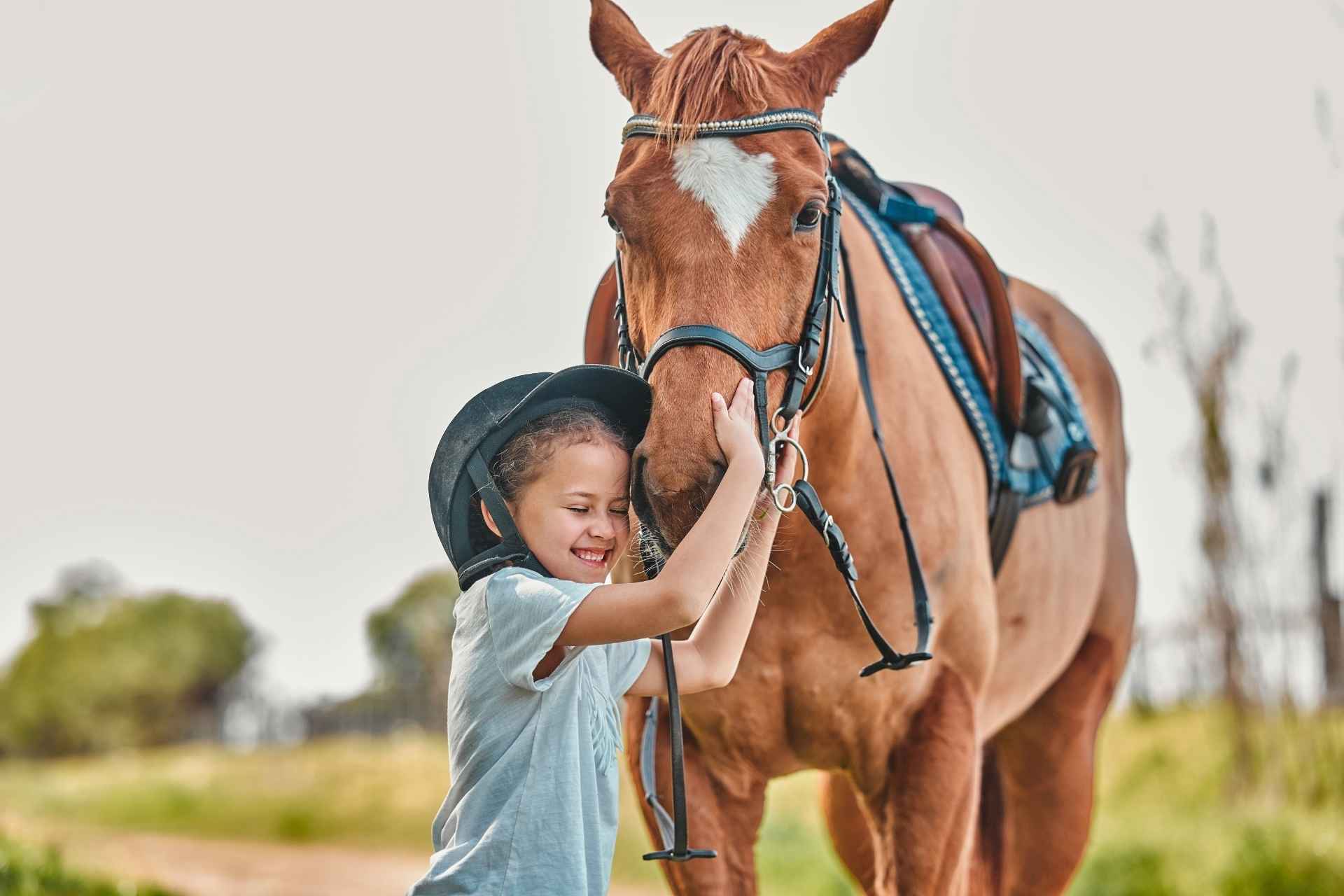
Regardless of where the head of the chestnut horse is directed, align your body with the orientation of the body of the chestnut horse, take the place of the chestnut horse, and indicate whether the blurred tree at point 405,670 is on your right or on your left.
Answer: on your right

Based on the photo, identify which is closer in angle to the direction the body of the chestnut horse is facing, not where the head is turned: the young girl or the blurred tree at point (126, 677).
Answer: the young girl

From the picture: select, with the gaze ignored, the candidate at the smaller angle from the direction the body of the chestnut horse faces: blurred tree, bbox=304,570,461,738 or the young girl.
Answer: the young girl

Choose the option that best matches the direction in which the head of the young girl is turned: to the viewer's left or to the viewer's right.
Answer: to the viewer's right

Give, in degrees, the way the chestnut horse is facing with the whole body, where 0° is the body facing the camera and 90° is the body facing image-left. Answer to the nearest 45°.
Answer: approximately 45°

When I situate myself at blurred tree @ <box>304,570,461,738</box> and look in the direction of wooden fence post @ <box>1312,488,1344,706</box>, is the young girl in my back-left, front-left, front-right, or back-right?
front-right

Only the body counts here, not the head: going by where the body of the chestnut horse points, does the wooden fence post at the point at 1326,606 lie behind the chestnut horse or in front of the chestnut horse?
behind

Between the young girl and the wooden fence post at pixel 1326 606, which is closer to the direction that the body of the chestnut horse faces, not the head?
the young girl

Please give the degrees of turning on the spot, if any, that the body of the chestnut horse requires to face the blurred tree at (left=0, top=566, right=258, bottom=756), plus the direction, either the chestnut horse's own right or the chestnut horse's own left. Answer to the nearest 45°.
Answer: approximately 90° to the chestnut horse's own right

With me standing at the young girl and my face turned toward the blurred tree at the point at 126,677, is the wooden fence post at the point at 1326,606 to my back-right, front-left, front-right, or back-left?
front-right
